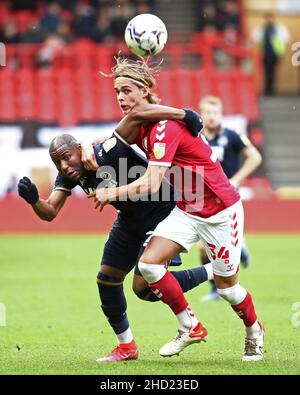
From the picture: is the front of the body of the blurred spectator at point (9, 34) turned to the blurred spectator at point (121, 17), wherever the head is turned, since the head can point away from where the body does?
no

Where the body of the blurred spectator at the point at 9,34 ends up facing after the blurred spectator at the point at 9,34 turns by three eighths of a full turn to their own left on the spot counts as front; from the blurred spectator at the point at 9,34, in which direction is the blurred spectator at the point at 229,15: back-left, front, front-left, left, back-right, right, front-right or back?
front-right

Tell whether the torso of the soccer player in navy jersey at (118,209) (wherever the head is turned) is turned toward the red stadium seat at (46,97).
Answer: no

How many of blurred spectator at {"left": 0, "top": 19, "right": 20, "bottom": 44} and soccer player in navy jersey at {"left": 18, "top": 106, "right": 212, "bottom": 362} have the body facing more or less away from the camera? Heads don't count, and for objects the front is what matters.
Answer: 0

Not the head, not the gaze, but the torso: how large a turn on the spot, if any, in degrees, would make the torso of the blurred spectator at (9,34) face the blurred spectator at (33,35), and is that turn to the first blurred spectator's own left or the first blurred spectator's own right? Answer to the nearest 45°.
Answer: approximately 90° to the first blurred spectator's own left

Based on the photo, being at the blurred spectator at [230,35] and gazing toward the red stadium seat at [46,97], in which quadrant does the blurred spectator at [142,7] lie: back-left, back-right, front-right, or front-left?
front-right

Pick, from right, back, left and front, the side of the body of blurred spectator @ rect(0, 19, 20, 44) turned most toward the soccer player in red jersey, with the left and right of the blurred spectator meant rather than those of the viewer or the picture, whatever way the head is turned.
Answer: front

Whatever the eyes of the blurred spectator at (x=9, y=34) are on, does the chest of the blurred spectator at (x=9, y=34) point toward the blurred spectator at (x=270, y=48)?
no

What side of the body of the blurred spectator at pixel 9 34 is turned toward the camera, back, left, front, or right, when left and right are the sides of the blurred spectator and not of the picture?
front
